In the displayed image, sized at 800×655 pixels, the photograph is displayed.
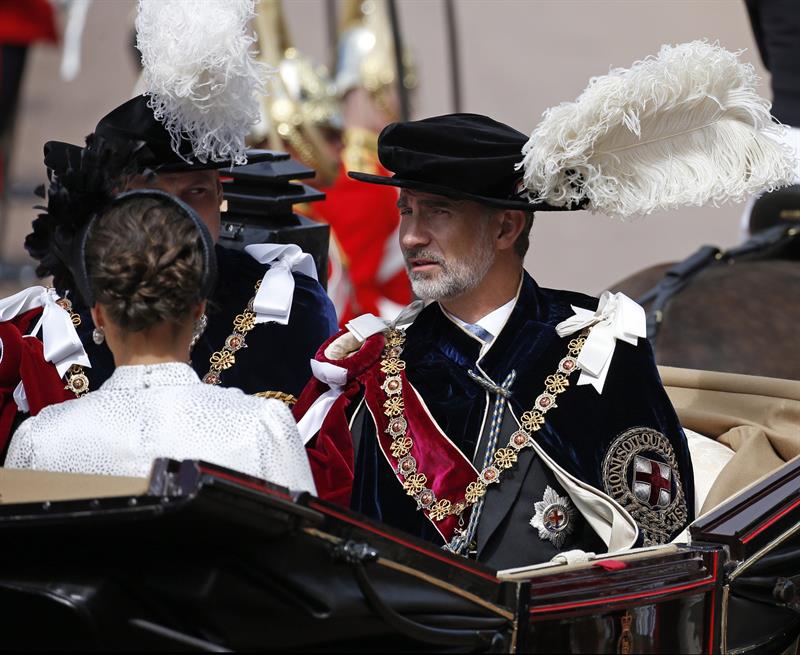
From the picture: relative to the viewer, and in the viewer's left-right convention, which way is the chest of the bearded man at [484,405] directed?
facing the viewer and to the left of the viewer

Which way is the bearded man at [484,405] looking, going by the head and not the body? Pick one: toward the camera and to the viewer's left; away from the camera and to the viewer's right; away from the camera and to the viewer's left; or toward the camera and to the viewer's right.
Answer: toward the camera and to the viewer's left
